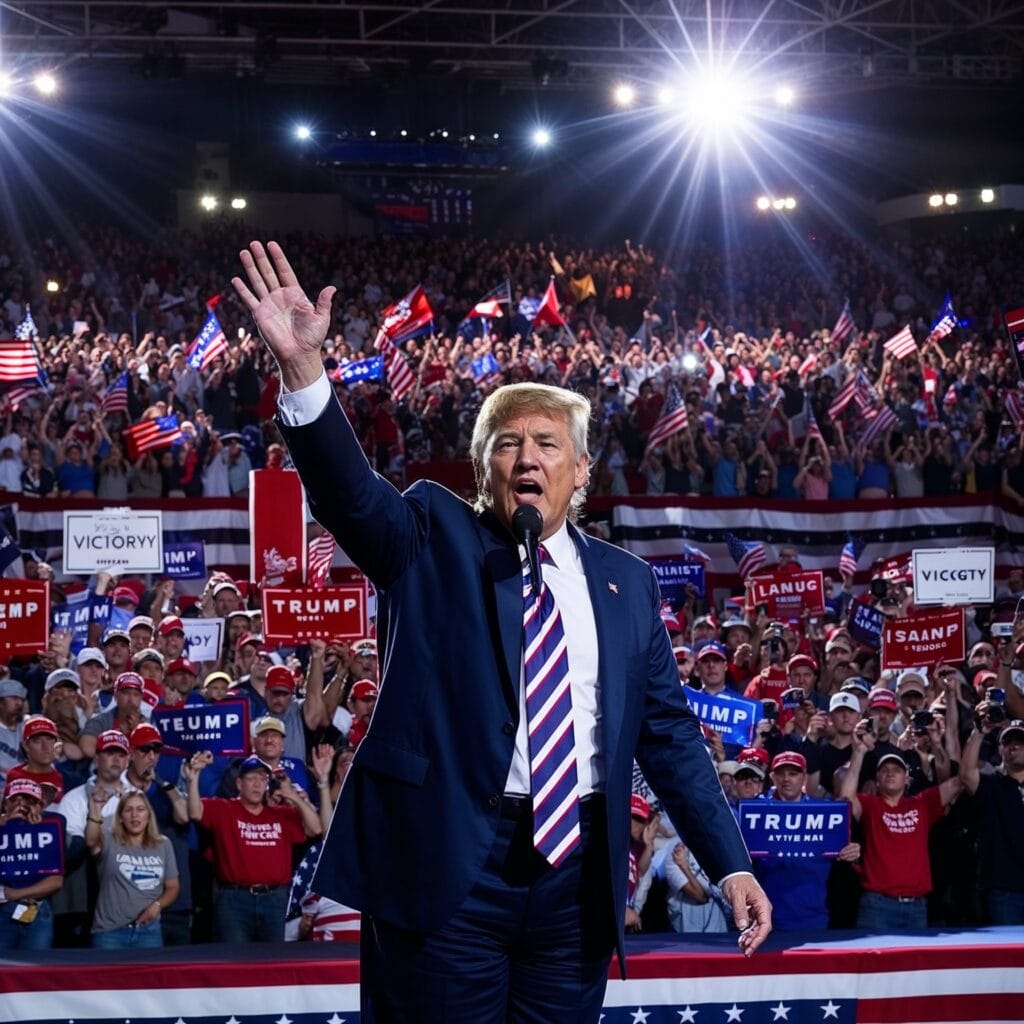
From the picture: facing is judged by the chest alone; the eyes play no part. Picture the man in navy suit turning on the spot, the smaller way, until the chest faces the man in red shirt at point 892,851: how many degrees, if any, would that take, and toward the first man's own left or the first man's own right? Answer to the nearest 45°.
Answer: approximately 180°

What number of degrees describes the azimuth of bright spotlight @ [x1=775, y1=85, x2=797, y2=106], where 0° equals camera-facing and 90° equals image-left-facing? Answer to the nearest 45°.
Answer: approximately 0°

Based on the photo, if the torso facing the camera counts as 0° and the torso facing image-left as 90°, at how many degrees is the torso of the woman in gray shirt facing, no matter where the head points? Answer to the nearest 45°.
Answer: approximately 0°

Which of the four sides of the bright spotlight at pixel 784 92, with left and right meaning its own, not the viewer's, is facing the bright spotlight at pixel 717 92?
right

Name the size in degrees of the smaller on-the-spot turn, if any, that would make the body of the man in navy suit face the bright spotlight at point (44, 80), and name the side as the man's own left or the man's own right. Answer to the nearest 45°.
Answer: approximately 180°

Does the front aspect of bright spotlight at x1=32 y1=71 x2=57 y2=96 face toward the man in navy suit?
yes
